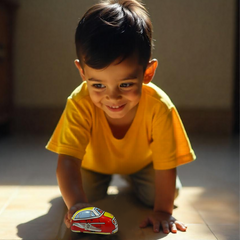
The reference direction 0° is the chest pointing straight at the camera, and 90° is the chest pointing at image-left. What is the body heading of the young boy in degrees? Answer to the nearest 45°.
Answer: approximately 0°
